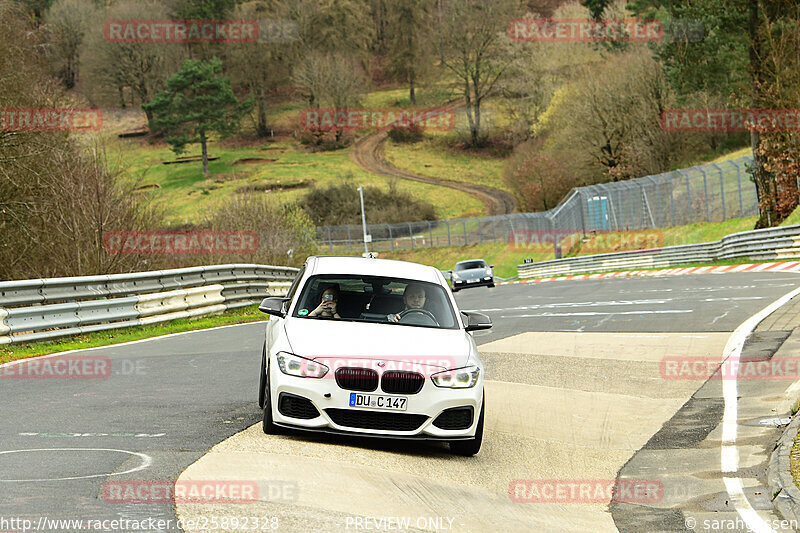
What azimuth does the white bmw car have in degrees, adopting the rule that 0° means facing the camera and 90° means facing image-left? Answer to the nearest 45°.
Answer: approximately 0°

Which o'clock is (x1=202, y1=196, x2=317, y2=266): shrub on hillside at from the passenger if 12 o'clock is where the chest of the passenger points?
The shrub on hillside is roughly at 6 o'clock from the passenger.

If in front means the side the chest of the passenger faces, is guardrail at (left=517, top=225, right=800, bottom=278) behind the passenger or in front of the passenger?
behind

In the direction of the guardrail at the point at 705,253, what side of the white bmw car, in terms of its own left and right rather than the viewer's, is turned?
back

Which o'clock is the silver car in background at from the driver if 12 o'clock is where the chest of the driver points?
The silver car in background is roughly at 6 o'clock from the driver.

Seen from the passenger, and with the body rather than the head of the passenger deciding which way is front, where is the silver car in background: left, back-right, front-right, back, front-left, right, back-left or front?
back

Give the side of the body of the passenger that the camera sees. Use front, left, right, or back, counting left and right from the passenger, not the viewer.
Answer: front

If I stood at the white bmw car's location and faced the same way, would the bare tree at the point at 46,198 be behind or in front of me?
behind

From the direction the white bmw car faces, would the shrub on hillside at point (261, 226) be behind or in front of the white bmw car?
behind

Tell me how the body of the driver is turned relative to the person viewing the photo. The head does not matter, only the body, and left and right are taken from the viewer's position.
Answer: facing the viewer
